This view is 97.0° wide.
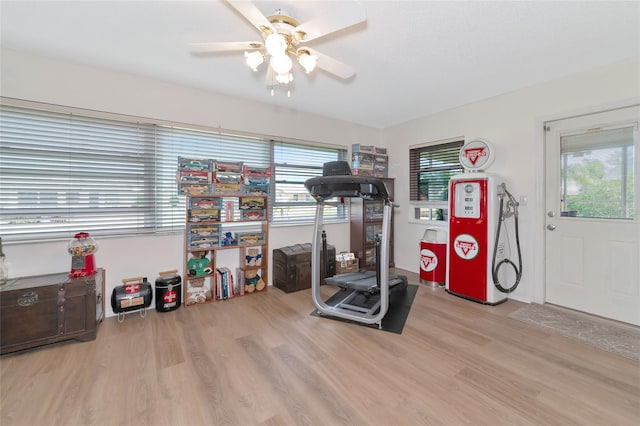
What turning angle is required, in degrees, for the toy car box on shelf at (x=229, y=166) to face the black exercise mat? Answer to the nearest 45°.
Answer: approximately 45° to its left

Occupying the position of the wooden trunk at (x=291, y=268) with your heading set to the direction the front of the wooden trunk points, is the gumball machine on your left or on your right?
on your right

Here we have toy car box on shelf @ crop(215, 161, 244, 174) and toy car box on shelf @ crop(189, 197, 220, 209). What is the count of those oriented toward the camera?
2

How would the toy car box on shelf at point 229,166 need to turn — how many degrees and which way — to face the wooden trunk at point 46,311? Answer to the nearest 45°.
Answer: approximately 45° to its right

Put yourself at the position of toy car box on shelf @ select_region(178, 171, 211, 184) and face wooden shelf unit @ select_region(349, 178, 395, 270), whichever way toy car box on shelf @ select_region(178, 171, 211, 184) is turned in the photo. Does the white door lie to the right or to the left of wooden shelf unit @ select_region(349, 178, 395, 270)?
right

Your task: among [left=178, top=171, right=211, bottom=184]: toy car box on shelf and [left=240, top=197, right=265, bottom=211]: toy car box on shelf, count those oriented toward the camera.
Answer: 2

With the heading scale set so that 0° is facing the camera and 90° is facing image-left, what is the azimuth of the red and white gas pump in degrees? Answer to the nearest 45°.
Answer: approximately 45°

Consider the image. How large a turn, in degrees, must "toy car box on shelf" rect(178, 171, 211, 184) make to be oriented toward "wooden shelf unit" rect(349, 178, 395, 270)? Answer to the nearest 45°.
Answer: approximately 90° to its left
